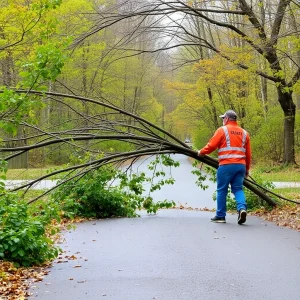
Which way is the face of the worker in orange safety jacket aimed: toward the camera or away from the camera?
away from the camera

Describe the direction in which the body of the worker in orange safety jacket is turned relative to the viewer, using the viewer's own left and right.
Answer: facing away from the viewer and to the left of the viewer

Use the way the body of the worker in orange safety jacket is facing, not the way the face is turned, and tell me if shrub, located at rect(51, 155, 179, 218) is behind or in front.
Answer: in front

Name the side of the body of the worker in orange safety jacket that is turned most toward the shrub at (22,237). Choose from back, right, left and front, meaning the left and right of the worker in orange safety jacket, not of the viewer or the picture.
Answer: left

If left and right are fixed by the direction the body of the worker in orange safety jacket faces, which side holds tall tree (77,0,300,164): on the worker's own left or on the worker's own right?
on the worker's own right

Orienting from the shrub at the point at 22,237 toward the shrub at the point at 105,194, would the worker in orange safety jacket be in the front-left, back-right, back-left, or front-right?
front-right
